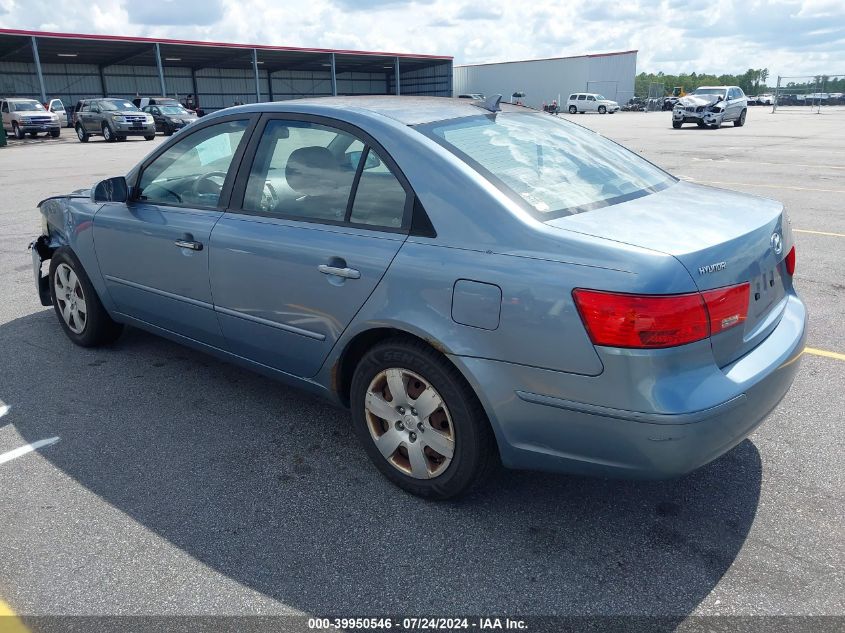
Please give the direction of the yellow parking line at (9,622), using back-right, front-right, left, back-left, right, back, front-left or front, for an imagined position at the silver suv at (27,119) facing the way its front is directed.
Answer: front-right

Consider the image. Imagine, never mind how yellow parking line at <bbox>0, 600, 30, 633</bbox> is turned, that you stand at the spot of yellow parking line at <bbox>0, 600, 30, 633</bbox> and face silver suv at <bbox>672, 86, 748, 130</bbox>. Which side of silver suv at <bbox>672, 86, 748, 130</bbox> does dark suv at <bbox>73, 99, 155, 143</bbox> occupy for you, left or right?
left

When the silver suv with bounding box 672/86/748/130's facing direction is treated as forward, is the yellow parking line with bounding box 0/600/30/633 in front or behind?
in front

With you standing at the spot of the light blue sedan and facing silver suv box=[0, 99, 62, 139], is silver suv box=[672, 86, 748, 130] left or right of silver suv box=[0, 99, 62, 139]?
right

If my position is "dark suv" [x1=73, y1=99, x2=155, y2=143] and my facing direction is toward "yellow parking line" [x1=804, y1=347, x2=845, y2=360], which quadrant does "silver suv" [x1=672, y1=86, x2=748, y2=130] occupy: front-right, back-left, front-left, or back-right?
front-left

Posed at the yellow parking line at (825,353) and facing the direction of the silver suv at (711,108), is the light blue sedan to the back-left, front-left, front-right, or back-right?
back-left

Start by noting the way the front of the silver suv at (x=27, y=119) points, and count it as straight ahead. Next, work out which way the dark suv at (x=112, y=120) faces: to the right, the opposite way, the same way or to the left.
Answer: the same way

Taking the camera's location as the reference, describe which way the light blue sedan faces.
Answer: facing away from the viewer and to the left of the viewer

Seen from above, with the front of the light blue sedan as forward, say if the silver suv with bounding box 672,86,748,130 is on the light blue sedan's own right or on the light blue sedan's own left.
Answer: on the light blue sedan's own right

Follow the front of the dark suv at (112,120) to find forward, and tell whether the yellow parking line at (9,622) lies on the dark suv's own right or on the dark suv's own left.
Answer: on the dark suv's own right

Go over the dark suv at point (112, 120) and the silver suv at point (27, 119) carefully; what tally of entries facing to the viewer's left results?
0

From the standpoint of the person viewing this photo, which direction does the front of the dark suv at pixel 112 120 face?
facing the viewer and to the right of the viewer
